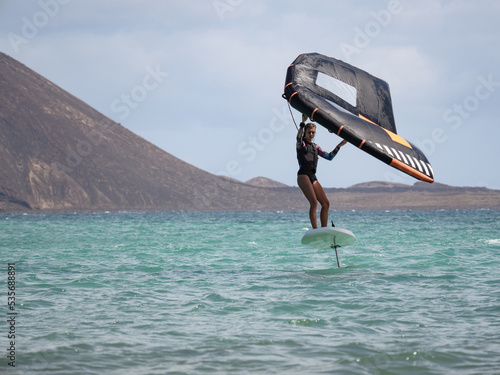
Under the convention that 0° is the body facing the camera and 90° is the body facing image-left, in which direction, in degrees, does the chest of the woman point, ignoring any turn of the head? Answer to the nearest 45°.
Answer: approximately 315°
